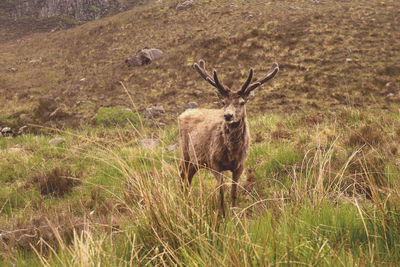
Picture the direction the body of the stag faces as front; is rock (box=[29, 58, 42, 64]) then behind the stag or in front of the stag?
behind

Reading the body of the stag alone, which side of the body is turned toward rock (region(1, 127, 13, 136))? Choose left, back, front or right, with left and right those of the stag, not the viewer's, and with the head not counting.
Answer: back

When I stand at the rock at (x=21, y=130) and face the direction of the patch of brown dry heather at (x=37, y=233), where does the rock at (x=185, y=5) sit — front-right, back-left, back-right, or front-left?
back-left

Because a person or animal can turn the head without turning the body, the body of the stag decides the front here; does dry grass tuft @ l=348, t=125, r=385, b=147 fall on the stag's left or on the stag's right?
on the stag's left

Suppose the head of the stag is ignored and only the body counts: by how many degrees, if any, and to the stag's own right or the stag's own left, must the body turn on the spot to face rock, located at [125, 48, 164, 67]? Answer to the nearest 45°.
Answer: approximately 135° to the stag's own left

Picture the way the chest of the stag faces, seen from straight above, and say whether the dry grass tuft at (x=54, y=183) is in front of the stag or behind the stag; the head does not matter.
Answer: behind

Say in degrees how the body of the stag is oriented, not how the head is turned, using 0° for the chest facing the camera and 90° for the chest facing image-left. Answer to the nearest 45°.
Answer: approximately 315°

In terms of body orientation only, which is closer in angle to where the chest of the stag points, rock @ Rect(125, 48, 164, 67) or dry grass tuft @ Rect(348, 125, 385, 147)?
the dry grass tuft

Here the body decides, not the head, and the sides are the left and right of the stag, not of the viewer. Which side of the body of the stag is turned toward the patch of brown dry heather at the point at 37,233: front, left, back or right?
right
